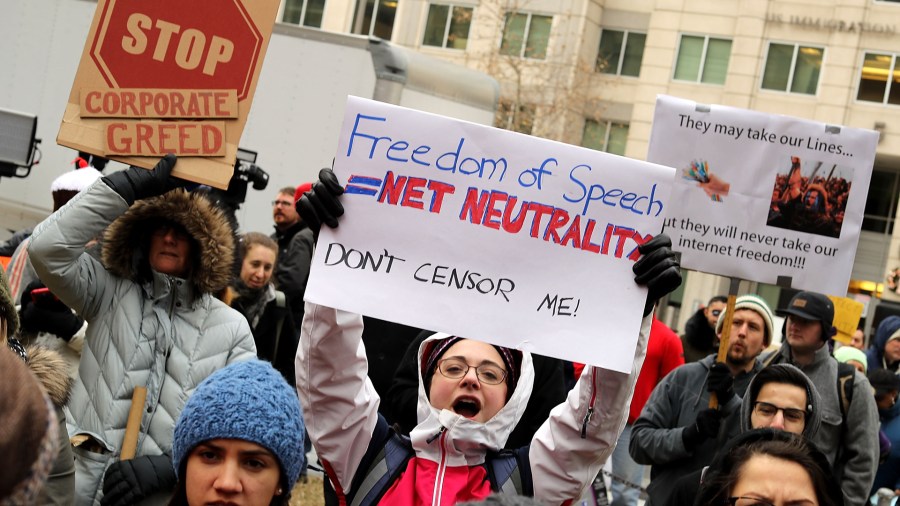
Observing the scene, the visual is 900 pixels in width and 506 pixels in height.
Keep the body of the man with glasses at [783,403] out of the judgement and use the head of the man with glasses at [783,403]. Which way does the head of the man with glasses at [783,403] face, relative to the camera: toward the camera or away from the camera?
toward the camera

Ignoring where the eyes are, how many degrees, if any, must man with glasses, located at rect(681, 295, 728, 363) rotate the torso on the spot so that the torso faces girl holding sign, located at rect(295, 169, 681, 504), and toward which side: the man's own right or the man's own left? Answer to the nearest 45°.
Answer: approximately 45° to the man's own right

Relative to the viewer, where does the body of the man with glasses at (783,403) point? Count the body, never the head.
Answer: toward the camera

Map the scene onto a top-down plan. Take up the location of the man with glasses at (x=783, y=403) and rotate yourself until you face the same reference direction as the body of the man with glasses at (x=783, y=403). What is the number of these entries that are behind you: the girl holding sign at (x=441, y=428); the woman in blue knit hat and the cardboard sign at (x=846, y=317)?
1

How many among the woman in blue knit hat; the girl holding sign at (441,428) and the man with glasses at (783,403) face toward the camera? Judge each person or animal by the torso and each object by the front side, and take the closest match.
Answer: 3

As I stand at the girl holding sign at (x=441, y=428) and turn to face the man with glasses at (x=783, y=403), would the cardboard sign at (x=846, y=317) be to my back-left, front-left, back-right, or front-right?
front-left

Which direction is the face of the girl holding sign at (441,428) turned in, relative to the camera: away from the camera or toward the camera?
toward the camera

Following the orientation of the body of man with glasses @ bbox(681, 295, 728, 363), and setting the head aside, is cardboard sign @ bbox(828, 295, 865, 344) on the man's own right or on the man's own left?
on the man's own left

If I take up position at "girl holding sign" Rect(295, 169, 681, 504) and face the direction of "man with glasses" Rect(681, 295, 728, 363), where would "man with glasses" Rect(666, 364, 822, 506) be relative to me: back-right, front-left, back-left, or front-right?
front-right

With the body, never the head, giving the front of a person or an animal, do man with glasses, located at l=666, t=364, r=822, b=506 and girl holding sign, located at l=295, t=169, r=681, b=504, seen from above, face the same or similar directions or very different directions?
same or similar directions

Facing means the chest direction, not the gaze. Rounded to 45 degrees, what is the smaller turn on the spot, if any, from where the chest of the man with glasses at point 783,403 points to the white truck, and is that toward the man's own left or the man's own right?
approximately 135° to the man's own right

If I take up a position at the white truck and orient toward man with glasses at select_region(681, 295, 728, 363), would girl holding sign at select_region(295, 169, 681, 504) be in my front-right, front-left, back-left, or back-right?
front-right

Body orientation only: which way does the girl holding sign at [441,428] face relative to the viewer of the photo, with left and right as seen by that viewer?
facing the viewer

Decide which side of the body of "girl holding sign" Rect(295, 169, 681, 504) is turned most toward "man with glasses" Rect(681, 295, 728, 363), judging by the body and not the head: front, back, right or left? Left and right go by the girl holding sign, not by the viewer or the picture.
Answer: back

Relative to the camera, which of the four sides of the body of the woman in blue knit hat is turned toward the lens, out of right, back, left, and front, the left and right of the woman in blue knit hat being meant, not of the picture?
front

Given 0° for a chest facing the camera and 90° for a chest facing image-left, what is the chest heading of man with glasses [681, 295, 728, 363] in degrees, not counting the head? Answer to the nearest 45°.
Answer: approximately 315°
